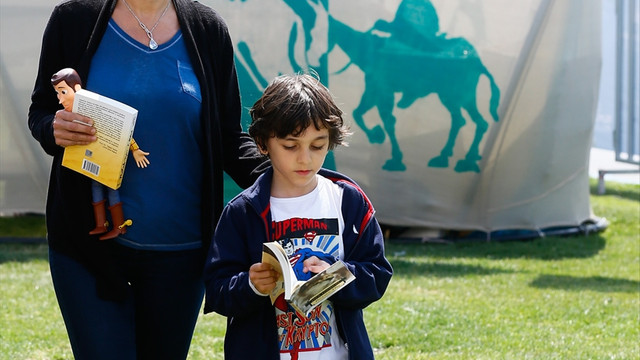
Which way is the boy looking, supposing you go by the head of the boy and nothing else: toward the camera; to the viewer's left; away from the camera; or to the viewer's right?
toward the camera

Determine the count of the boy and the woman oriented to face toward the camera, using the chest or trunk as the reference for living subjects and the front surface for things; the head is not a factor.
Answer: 2

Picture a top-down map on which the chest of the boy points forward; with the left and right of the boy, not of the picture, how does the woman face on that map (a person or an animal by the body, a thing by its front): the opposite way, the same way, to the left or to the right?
the same way

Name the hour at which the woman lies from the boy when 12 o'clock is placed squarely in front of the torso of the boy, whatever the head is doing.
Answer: The woman is roughly at 4 o'clock from the boy.

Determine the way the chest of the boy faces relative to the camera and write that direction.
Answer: toward the camera

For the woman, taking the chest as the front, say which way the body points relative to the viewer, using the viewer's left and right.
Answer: facing the viewer

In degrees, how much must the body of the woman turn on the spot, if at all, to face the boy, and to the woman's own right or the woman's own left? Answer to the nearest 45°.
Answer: approximately 45° to the woman's own left
